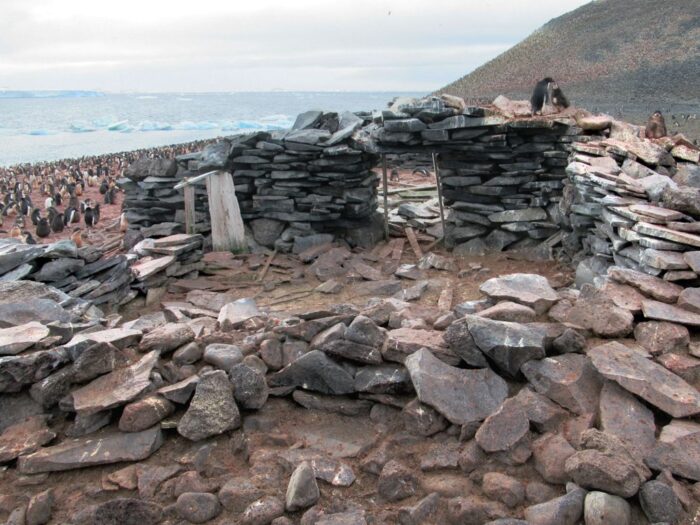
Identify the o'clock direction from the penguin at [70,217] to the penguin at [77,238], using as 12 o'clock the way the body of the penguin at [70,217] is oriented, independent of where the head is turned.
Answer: the penguin at [77,238] is roughly at 3 o'clock from the penguin at [70,217].

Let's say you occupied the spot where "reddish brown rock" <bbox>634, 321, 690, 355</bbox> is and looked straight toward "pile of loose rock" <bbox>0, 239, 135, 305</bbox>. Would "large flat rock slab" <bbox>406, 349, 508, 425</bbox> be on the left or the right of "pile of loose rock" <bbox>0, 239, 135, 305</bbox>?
left

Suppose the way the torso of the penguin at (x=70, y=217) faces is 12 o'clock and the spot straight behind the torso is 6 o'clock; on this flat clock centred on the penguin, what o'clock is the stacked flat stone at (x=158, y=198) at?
The stacked flat stone is roughly at 2 o'clock from the penguin.

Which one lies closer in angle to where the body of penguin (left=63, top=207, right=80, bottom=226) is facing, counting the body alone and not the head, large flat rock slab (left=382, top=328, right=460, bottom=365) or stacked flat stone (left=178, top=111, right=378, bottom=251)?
the stacked flat stone
